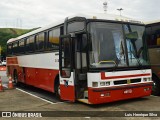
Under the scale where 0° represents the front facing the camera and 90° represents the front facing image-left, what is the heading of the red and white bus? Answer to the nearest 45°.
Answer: approximately 315°
